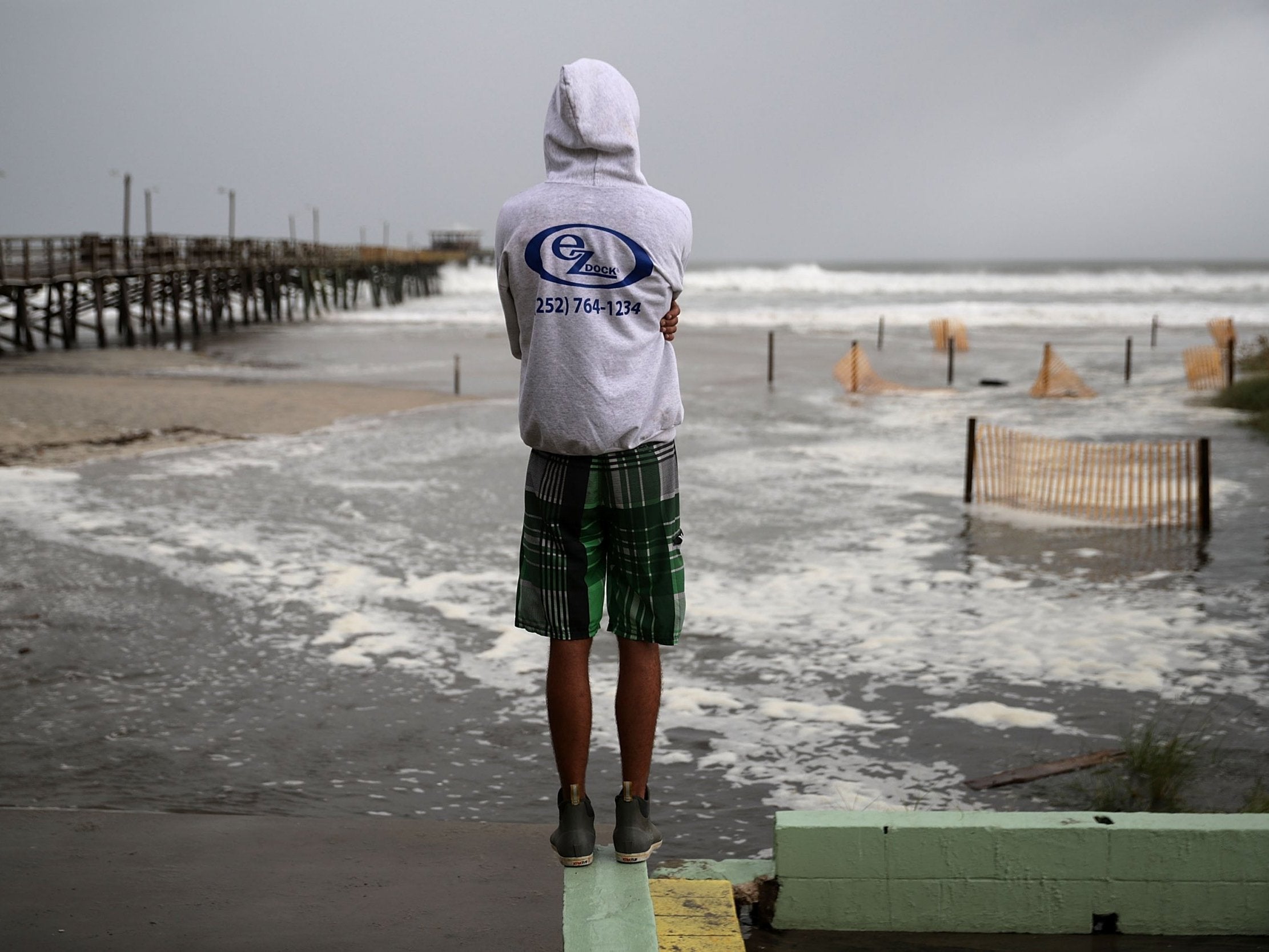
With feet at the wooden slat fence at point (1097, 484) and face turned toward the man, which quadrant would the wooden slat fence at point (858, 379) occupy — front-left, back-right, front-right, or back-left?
back-right

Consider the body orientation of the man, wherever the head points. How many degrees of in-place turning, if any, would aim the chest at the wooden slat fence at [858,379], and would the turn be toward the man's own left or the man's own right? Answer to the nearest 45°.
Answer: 0° — they already face it

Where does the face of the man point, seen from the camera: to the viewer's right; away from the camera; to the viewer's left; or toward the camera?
away from the camera

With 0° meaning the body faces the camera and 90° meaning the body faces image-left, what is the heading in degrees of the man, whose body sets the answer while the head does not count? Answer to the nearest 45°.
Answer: approximately 180°
